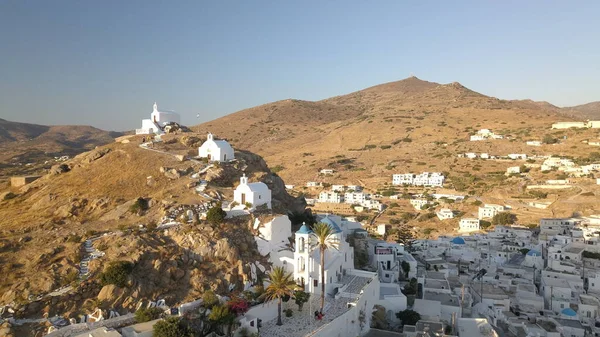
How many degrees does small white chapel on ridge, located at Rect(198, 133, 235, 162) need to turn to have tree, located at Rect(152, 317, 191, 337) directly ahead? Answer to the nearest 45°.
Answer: approximately 45° to its left

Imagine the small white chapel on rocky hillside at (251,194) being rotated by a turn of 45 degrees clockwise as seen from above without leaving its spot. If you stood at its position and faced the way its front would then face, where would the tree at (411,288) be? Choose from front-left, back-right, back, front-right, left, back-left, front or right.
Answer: back

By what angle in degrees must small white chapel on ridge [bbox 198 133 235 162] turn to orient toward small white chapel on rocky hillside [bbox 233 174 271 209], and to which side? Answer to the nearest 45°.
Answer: approximately 45° to its left

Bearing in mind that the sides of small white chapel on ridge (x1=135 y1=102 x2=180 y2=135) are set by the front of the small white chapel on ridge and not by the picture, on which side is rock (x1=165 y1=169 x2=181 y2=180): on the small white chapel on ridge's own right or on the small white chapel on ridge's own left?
on the small white chapel on ridge's own left

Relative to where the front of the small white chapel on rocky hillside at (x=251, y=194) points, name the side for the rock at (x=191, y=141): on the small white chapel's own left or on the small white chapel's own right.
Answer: on the small white chapel's own right

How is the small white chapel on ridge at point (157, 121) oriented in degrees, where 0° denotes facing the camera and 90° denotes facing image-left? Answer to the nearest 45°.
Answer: approximately 45°

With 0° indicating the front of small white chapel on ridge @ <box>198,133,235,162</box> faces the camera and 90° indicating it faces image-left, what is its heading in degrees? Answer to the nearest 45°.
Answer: approximately 45°

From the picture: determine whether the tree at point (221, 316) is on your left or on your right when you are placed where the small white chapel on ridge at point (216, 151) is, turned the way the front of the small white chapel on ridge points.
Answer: on your left

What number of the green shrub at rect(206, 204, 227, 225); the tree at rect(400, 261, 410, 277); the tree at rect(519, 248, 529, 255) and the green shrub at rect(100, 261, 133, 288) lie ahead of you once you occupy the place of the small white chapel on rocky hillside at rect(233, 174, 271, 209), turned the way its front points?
2

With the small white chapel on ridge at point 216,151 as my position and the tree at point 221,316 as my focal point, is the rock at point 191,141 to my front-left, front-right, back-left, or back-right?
back-right

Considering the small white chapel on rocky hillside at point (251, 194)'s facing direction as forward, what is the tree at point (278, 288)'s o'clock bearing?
The tree is roughly at 10 o'clock from the small white chapel on rocky hillside.
